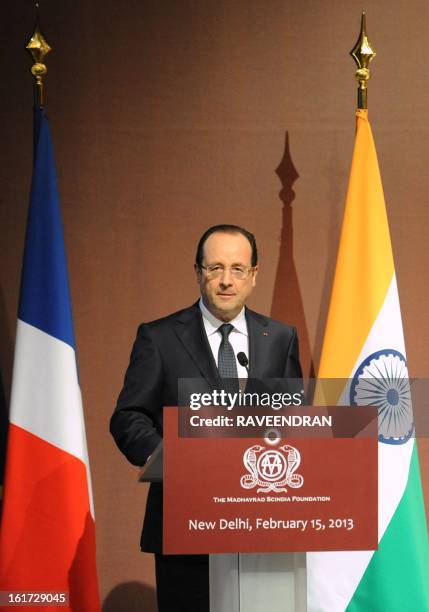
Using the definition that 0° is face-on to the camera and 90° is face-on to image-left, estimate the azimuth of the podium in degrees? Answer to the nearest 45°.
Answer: approximately 0°

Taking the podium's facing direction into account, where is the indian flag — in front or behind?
behind

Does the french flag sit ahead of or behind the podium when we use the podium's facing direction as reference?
behind

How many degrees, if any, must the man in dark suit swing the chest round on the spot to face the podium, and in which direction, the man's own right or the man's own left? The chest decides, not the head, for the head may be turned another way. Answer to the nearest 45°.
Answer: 0° — they already face it

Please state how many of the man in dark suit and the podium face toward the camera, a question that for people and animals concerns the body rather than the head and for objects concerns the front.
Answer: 2

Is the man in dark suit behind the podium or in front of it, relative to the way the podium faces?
behind

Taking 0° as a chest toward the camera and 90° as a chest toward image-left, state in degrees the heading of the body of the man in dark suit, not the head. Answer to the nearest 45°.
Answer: approximately 0°
